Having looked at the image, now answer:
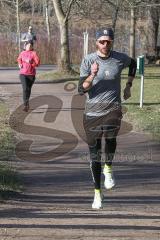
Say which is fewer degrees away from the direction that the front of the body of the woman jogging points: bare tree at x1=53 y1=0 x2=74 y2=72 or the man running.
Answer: the man running

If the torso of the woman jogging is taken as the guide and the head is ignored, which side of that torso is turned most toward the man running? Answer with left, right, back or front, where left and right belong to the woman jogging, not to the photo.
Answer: front

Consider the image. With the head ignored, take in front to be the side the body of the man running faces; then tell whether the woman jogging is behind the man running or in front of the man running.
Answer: behind

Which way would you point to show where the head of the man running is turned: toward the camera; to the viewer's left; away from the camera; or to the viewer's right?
toward the camera

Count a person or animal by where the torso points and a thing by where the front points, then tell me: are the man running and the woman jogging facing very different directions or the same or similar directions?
same or similar directions

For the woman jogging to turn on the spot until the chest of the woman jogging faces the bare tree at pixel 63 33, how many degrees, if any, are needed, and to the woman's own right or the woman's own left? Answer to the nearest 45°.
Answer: approximately 180°

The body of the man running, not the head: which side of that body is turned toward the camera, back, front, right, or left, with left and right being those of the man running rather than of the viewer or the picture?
front

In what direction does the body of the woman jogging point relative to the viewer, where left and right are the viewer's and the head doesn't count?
facing the viewer

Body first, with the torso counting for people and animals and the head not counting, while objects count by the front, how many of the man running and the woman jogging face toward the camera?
2
